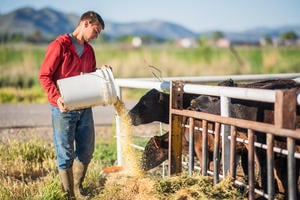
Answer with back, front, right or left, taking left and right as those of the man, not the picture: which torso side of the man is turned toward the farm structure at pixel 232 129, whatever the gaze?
front

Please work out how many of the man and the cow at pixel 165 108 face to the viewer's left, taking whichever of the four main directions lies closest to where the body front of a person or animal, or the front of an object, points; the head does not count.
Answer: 1

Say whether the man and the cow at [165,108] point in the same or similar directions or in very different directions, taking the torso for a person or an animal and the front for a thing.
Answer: very different directions

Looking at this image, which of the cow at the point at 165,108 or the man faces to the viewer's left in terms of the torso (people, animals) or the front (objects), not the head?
the cow

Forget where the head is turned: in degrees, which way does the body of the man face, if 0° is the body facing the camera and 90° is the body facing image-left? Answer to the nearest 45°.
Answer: approximately 315°

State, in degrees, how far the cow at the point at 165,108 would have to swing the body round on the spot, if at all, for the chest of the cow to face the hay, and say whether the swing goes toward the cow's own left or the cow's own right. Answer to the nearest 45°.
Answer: approximately 90° to the cow's own left

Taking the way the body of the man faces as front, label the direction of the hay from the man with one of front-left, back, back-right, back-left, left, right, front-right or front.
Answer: front

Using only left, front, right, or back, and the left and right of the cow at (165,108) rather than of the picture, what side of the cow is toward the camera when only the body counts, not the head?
left

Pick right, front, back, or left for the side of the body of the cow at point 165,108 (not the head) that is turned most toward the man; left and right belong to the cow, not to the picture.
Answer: front
